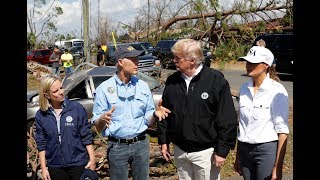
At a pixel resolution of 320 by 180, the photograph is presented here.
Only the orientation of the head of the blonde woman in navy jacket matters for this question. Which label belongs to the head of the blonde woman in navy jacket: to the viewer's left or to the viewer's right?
to the viewer's right

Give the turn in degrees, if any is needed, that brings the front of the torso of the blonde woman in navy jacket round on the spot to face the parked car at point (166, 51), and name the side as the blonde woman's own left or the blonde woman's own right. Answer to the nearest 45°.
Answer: approximately 180°

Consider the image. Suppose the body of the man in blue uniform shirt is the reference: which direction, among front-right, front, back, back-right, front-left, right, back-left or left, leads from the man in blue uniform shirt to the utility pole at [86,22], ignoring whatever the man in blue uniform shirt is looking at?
back

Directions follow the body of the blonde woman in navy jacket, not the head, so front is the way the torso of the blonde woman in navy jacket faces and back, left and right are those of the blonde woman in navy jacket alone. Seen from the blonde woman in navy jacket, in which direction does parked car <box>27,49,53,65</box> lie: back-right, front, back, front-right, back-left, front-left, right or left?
back

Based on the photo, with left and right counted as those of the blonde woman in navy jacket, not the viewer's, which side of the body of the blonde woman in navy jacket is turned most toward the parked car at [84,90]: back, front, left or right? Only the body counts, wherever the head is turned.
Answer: back

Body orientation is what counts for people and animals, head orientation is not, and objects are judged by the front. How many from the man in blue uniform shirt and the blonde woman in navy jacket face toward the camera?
2

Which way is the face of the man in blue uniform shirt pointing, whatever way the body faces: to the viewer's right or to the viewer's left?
to the viewer's right

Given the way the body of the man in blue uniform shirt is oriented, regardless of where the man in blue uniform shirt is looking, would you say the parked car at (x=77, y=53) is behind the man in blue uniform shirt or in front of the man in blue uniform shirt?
behind

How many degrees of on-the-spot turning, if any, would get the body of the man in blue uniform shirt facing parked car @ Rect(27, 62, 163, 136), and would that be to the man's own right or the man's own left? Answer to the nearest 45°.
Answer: approximately 180°
